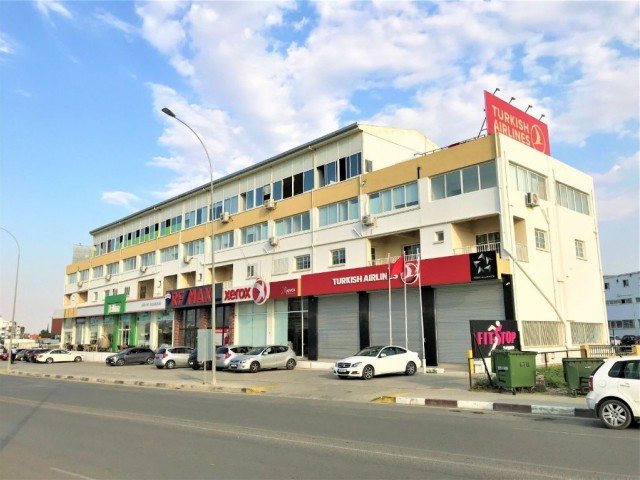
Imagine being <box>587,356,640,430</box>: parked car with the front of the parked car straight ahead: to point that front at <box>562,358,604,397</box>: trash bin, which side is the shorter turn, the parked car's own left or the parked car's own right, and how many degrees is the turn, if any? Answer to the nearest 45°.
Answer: approximately 90° to the parked car's own left

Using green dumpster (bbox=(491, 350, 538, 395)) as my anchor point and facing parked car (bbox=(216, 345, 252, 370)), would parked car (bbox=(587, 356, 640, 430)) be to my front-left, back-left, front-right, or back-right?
back-left

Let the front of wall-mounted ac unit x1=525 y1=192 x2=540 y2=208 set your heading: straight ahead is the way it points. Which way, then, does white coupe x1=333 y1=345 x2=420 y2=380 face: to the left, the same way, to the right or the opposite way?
to the right

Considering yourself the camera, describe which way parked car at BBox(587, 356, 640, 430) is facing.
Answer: facing to the right of the viewer

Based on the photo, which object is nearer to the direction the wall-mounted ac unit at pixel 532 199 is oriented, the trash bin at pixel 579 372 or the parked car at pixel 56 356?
the trash bin

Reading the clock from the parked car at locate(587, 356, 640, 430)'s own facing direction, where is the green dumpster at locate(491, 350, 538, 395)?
The green dumpster is roughly at 8 o'clock from the parked car.

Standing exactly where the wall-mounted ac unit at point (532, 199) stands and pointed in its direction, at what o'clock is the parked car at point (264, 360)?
The parked car is roughly at 4 o'clock from the wall-mounted ac unit.

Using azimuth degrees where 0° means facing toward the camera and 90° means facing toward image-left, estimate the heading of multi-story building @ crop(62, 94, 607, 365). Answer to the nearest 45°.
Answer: approximately 45°

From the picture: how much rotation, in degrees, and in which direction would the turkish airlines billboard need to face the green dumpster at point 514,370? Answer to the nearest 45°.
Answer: approximately 45° to its right
